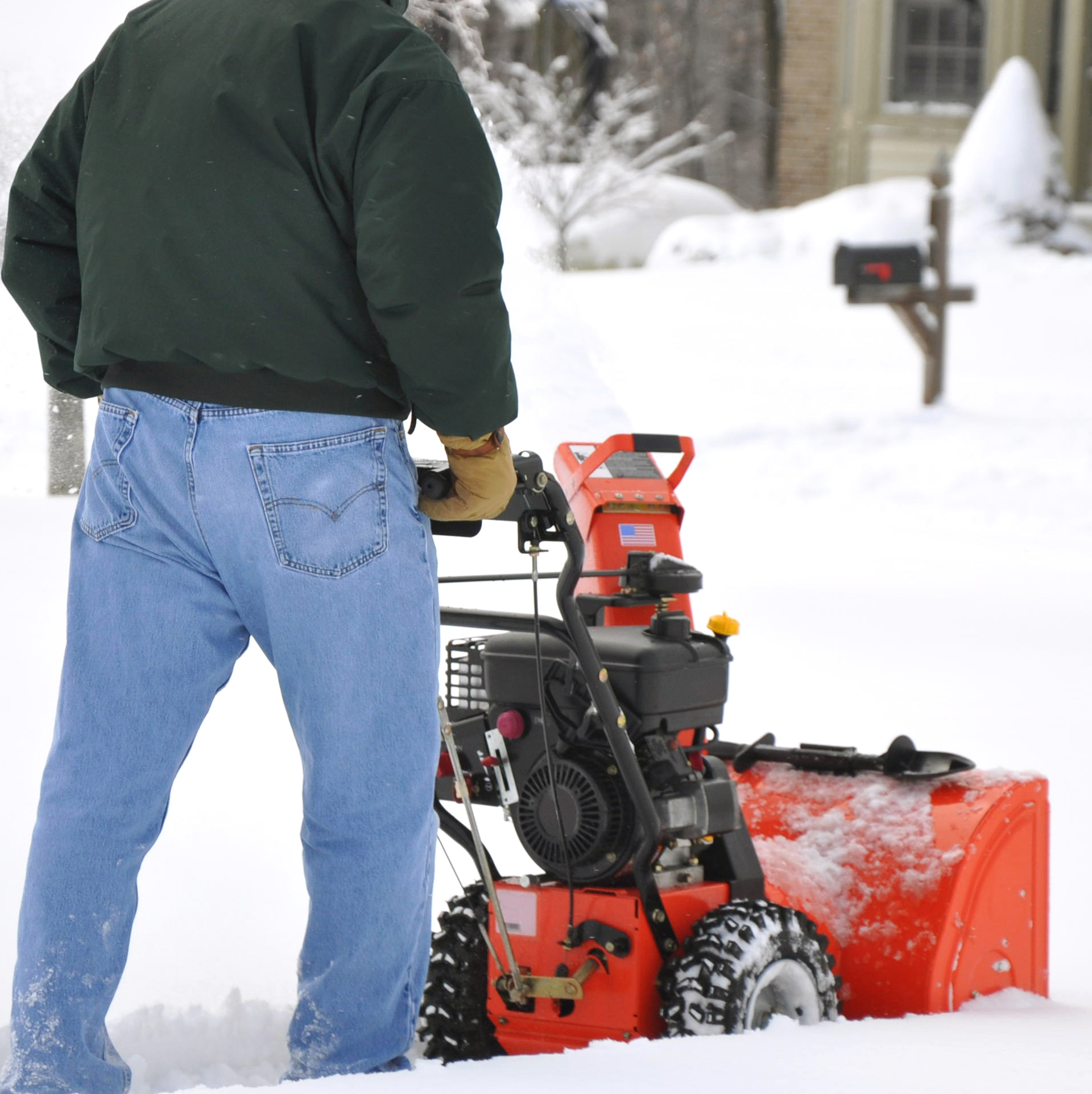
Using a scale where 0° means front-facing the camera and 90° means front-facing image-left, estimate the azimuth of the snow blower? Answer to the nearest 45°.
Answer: approximately 225°

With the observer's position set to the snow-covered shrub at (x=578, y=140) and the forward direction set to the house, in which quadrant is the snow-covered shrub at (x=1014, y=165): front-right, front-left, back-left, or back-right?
front-right

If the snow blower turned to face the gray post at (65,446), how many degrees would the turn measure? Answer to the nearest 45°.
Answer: approximately 90° to its left

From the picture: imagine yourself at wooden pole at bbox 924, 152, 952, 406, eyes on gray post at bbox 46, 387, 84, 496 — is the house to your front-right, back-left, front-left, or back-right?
back-right

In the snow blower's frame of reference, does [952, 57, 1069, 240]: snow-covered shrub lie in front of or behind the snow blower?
in front

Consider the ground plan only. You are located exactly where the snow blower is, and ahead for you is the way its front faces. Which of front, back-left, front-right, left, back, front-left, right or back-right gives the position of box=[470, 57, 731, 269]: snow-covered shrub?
front-left

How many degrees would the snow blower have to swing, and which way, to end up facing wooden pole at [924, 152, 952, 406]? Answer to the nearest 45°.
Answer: approximately 45° to its left

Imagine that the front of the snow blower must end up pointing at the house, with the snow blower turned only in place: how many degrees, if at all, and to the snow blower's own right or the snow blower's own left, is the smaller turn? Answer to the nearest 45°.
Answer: approximately 45° to the snow blower's own left

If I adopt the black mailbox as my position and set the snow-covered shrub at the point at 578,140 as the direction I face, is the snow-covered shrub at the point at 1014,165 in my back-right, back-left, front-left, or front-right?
front-right

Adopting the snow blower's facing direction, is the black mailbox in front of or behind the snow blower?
in front

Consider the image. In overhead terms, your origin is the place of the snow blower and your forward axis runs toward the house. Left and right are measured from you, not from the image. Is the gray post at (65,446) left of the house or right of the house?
left
